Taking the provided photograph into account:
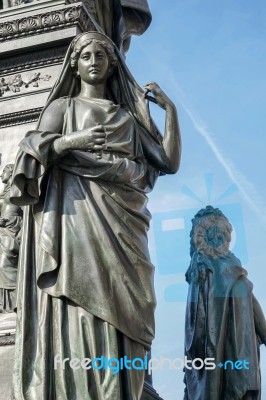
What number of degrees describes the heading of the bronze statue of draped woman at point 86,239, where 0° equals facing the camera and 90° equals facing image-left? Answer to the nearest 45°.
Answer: approximately 0°

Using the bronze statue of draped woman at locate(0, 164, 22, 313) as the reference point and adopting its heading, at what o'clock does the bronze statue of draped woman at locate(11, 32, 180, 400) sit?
the bronze statue of draped woman at locate(11, 32, 180, 400) is roughly at 9 o'clock from the bronze statue of draped woman at locate(0, 164, 22, 313).

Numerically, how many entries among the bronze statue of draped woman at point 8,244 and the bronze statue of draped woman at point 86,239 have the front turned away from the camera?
0
